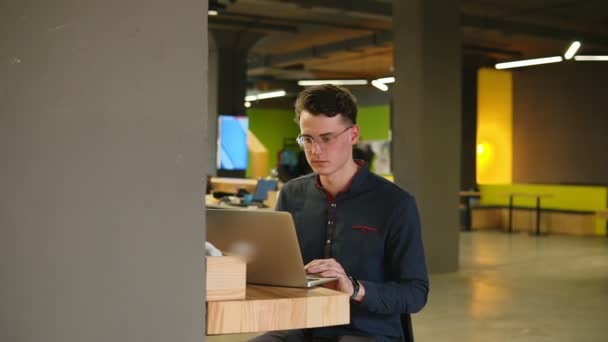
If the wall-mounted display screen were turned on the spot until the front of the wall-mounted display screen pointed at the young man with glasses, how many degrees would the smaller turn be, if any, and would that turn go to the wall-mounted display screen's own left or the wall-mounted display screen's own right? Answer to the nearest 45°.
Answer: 0° — it already faces them

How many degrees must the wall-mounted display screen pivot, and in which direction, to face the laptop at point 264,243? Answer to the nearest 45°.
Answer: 0° — it already faces it

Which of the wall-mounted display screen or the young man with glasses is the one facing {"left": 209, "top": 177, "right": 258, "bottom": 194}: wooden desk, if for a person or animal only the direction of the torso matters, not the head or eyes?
the wall-mounted display screen

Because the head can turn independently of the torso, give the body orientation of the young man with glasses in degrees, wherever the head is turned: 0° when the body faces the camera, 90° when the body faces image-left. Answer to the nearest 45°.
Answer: approximately 45°

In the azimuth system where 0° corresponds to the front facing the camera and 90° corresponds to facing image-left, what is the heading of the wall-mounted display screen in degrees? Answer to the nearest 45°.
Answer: approximately 0°

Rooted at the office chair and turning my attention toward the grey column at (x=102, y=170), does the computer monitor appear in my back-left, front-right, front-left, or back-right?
back-right

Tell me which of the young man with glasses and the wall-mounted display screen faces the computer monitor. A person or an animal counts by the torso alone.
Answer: the wall-mounted display screen

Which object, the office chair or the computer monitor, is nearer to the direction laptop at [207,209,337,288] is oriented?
the office chair

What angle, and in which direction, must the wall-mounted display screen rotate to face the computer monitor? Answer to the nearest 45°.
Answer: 0° — it already faces it

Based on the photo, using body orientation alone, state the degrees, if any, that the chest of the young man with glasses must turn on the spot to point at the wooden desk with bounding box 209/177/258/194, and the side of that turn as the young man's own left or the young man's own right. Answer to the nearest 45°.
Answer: approximately 135° to the young man's own right

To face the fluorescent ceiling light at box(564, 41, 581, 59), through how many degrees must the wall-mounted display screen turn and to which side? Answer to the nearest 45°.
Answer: approximately 90° to its left

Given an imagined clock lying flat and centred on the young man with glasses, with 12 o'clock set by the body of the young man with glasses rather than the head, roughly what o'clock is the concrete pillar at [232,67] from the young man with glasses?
The concrete pillar is roughly at 4 o'clock from the young man with glasses.

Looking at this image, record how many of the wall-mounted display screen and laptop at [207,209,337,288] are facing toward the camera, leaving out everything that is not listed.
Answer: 1

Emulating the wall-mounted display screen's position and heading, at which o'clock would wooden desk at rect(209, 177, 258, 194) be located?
The wooden desk is roughly at 12 o'clock from the wall-mounted display screen.

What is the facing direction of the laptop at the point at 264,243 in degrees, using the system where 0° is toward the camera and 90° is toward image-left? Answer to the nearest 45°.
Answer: approximately 225°
